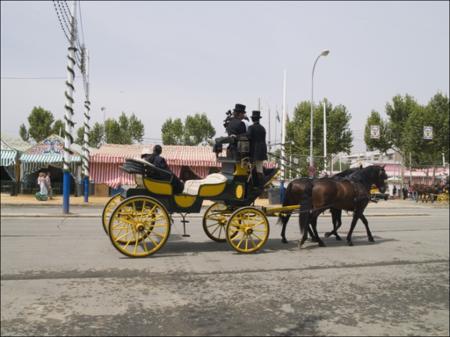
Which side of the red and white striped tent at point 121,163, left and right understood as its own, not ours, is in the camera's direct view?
front

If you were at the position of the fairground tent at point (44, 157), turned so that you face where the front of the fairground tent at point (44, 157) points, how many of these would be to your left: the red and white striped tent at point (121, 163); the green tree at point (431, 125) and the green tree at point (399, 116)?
3

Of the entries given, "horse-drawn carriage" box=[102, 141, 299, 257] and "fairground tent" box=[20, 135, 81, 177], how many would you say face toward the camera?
1

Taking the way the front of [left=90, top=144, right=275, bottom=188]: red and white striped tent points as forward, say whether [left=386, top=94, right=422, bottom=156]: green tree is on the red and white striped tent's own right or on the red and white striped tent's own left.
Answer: on the red and white striped tent's own left

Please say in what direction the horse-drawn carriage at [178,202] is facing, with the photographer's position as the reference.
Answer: facing to the right of the viewer

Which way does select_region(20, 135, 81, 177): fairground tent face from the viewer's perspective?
toward the camera

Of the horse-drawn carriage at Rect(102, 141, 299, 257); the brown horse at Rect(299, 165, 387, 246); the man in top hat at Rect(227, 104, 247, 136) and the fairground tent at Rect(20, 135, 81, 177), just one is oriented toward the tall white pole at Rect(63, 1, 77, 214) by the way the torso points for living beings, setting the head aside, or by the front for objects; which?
the fairground tent

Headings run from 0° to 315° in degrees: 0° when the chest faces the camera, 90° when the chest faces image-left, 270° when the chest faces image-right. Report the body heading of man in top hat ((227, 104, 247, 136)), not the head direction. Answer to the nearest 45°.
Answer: approximately 270°

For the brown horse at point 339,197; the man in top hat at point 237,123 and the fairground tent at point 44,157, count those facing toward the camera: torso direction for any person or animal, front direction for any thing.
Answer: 1

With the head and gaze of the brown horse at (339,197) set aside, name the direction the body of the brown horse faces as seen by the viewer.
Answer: to the viewer's right

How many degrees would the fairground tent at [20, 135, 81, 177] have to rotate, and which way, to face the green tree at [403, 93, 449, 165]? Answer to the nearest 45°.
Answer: approximately 90° to its left

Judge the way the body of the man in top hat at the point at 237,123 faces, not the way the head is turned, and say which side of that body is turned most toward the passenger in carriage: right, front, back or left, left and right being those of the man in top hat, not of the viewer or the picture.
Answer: back

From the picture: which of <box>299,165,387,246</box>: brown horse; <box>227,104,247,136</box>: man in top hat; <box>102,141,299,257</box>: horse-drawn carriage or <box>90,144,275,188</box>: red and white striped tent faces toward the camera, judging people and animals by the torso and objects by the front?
the red and white striped tent
